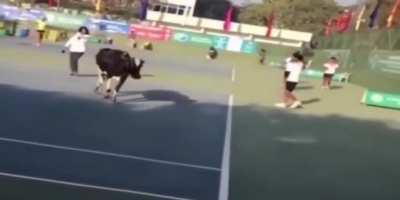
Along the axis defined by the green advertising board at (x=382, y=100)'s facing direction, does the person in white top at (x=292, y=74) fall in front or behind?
in front

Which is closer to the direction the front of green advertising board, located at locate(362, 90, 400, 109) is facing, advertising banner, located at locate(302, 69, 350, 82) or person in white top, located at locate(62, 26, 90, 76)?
the person in white top

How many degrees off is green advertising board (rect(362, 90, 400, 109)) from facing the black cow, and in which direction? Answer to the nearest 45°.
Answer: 0° — it already faces it

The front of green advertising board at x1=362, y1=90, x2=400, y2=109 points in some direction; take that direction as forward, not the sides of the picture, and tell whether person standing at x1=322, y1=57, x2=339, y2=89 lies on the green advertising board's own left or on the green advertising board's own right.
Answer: on the green advertising board's own right

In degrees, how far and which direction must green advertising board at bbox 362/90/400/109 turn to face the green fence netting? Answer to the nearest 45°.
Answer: approximately 135° to its right

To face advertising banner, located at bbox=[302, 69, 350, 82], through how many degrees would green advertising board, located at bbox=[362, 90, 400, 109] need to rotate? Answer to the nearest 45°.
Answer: approximately 135° to its right

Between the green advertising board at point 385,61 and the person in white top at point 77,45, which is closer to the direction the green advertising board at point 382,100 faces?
the person in white top

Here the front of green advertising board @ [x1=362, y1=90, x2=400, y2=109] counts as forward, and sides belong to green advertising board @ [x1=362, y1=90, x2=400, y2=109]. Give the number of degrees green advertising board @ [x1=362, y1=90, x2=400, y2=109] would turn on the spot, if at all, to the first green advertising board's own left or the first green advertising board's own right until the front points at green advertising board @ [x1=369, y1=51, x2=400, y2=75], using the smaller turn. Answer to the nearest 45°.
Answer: approximately 135° to the first green advertising board's own right
